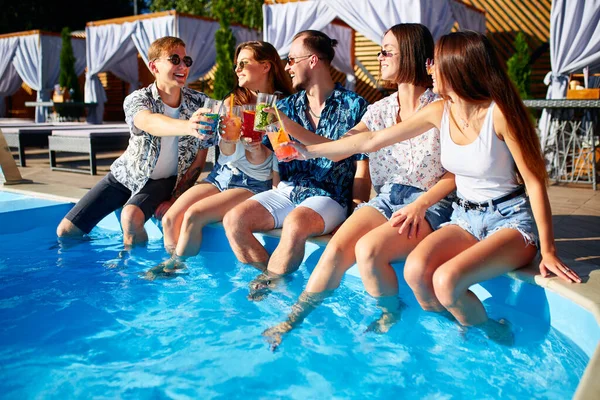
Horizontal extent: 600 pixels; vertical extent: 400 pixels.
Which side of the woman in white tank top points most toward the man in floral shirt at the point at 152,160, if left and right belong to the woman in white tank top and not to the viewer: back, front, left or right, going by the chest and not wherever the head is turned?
right

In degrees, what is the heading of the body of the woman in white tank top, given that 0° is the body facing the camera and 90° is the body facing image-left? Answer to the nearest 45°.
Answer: approximately 45°

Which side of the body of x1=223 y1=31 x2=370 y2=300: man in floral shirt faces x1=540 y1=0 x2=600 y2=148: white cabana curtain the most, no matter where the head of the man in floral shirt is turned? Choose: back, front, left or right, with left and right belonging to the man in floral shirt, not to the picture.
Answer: back

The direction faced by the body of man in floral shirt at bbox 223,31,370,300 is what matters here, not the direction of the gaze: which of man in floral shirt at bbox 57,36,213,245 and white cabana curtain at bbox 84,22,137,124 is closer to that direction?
the man in floral shirt

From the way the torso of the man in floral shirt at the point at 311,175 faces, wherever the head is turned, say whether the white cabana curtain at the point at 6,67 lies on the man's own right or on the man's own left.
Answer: on the man's own right

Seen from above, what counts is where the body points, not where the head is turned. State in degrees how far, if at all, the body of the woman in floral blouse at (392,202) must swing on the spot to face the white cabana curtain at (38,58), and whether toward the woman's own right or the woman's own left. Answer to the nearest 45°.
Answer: approximately 90° to the woman's own right

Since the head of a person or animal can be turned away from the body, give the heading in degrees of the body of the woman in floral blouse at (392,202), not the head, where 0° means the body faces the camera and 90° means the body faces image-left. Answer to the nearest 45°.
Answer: approximately 45°

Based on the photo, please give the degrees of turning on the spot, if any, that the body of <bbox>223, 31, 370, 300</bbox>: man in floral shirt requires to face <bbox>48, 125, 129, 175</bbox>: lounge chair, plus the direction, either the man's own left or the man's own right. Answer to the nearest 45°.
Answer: approximately 90° to the man's own right

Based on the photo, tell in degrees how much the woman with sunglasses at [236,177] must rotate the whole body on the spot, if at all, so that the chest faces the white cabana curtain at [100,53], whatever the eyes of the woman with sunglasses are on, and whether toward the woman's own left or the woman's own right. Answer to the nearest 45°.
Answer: approximately 135° to the woman's own right

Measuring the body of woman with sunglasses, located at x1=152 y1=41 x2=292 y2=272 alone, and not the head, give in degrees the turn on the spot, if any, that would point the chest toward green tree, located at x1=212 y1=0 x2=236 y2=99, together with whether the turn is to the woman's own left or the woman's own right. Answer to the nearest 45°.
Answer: approximately 135° to the woman's own right
